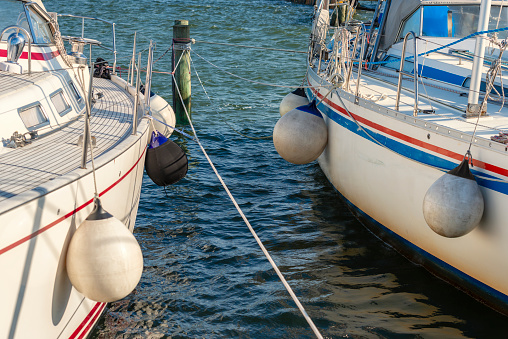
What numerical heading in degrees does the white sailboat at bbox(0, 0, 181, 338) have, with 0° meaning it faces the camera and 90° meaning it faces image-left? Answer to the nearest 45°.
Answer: approximately 45°

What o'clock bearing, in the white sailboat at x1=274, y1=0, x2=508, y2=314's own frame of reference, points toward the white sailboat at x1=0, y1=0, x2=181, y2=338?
the white sailboat at x1=0, y1=0, x2=181, y2=338 is roughly at 3 o'clock from the white sailboat at x1=274, y1=0, x2=508, y2=314.

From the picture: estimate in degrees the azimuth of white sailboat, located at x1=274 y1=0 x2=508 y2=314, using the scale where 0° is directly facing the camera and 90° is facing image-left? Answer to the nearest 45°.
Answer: approximately 315°

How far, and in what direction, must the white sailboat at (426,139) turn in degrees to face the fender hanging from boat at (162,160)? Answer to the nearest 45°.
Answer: approximately 135° to its right

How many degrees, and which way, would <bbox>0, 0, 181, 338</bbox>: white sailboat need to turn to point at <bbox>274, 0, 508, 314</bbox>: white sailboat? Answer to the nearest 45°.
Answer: approximately 135° to its left

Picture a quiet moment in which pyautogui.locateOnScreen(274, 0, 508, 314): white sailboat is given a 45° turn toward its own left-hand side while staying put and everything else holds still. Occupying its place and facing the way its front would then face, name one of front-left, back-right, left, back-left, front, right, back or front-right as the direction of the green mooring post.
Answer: back-left
